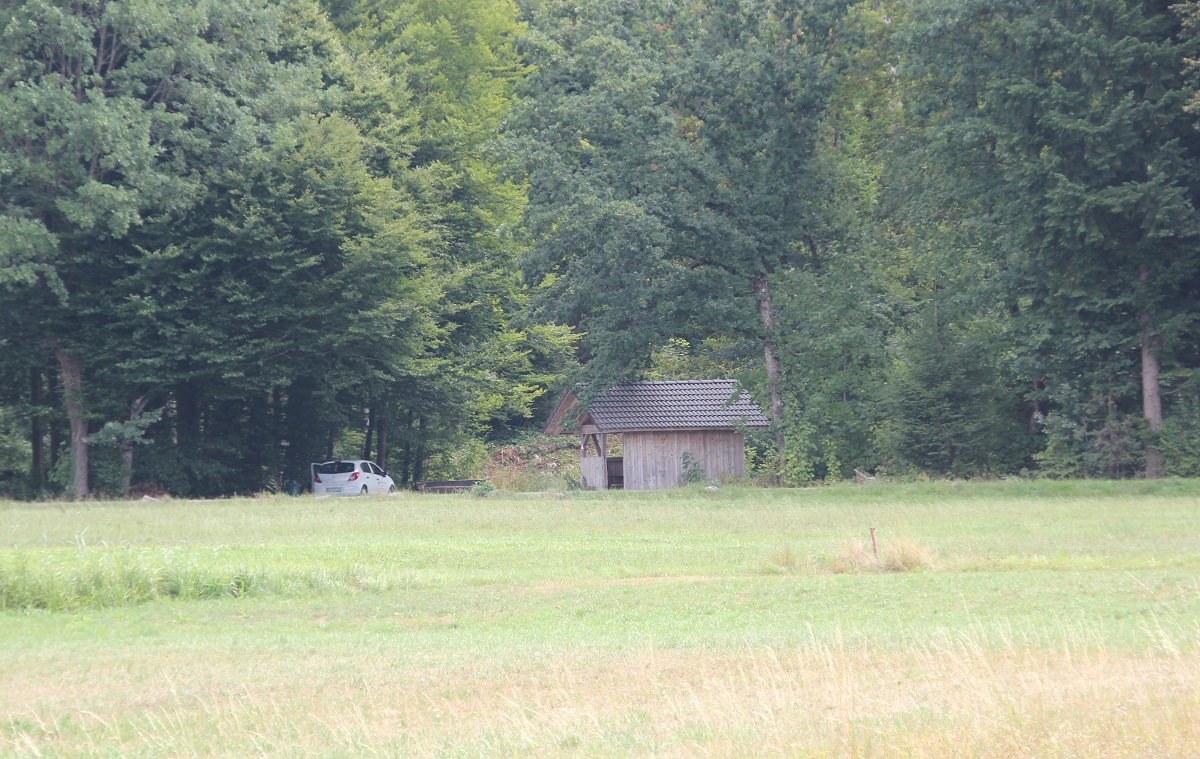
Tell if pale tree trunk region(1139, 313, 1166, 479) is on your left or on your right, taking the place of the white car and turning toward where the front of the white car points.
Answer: on your right

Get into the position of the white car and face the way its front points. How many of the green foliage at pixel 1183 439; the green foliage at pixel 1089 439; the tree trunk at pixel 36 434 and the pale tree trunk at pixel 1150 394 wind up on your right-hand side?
3

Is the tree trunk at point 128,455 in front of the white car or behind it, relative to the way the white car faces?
behind

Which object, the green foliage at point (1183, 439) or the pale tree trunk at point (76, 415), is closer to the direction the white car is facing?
the green foliage

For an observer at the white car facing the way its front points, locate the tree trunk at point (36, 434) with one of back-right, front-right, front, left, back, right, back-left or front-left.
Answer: back-left

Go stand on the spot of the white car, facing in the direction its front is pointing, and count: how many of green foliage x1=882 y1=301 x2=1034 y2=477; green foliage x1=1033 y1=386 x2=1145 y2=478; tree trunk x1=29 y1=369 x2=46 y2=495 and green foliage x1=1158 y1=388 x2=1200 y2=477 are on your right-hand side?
3

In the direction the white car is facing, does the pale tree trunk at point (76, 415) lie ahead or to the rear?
to the rear

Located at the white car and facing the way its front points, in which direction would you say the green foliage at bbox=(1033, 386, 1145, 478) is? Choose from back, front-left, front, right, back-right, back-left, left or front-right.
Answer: right

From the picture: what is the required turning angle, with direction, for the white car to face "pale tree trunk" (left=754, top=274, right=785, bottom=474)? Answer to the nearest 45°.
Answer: approximately 90° to its right

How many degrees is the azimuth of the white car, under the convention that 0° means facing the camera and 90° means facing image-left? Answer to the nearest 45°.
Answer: approximately 225°

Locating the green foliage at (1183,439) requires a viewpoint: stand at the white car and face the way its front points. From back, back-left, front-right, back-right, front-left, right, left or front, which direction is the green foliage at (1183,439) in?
right

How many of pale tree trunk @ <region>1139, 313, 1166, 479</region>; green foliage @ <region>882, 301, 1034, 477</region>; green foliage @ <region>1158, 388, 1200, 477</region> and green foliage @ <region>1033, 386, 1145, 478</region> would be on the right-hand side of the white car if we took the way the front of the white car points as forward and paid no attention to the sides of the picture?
4
